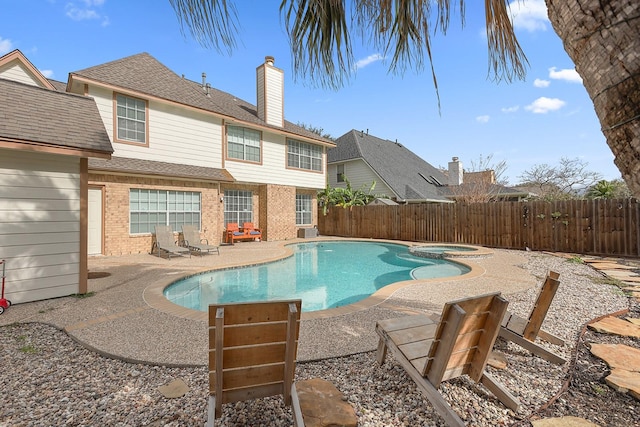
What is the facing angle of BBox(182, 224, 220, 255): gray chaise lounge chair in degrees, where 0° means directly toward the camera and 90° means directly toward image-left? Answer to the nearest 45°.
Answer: approximately 315°

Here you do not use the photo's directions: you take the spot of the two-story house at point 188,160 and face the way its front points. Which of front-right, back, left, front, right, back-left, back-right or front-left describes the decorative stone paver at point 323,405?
back-left

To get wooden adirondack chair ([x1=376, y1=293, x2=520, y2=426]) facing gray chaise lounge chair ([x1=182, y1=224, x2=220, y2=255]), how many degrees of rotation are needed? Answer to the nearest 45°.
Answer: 0° — it already faces it

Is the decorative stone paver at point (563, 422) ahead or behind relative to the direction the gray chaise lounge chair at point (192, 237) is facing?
ahead

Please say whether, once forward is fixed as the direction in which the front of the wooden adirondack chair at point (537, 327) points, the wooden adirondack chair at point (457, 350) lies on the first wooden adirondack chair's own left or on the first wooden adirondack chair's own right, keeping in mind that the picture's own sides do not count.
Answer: on the first wooden adirondack chair's own left

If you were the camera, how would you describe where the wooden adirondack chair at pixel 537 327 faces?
facing to the left of the viewer
